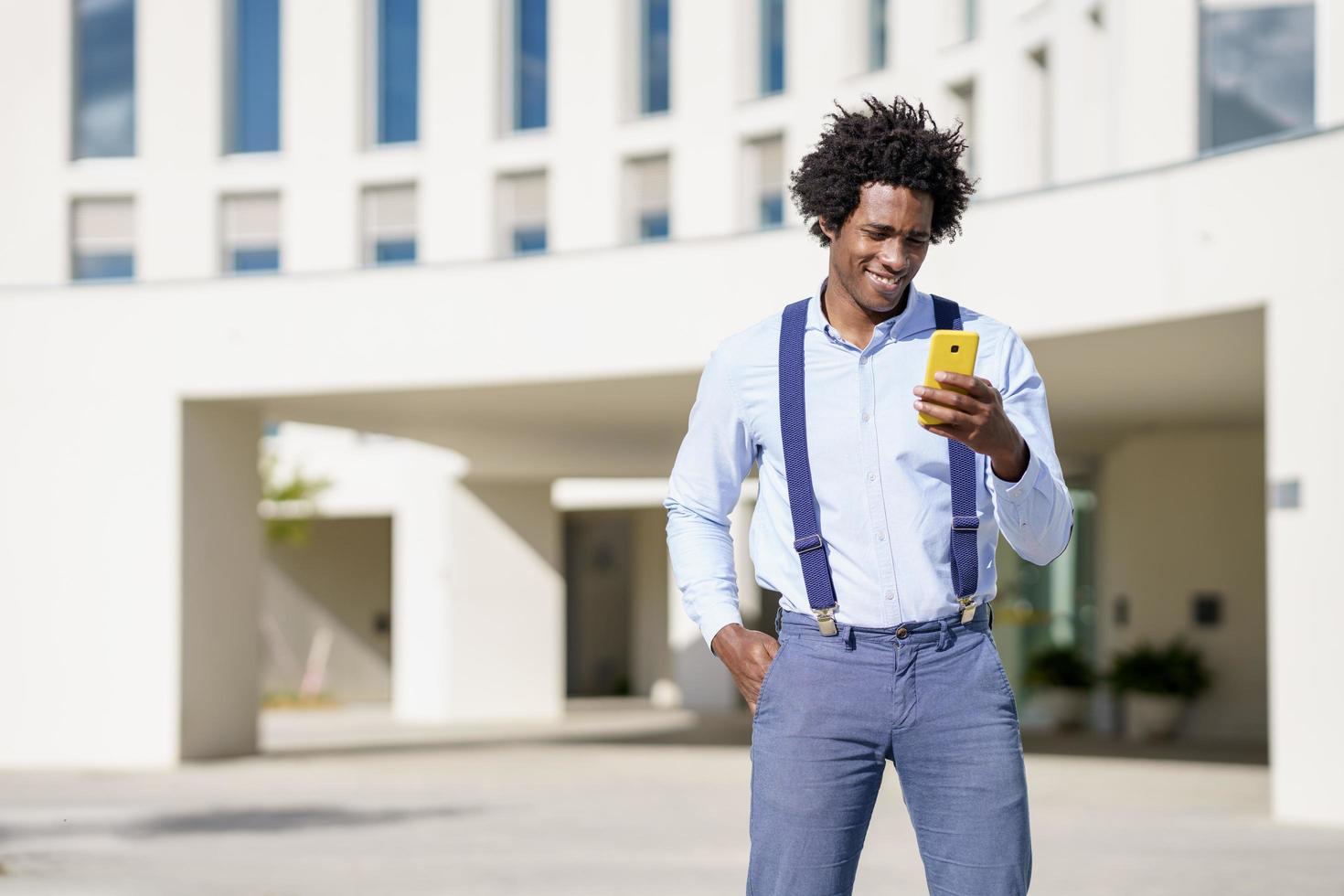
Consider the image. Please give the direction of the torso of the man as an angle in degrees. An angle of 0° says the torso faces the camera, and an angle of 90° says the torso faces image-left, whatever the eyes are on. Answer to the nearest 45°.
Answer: approximately 0°

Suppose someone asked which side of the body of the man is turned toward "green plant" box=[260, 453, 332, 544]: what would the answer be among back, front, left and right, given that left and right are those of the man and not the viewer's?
back

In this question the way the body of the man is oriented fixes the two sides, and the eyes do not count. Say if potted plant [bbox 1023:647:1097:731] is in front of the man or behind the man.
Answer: behind

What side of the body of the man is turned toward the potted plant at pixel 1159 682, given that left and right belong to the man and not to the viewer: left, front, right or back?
back

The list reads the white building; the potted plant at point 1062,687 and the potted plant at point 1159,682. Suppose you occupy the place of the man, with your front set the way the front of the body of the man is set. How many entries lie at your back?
3

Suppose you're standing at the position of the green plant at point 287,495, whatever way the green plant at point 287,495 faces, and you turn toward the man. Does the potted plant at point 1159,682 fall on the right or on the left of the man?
left

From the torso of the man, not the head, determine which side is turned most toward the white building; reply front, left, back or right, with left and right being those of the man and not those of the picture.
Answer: back

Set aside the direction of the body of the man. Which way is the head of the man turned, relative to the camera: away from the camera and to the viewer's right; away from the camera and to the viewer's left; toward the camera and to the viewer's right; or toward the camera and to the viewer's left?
toward the camera and to the viewer's right
